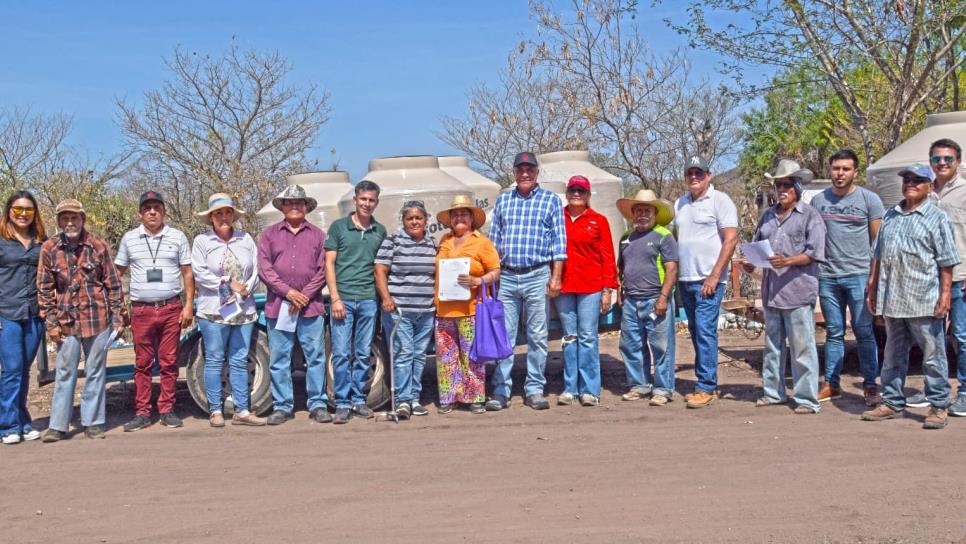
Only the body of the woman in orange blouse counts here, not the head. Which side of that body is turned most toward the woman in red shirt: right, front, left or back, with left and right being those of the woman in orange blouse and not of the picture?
left

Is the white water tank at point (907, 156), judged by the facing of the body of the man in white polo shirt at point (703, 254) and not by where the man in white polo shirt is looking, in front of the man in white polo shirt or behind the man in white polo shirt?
behind

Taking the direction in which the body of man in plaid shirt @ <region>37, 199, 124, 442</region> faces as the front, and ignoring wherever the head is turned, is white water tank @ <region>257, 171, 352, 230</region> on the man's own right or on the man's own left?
on the man's own left

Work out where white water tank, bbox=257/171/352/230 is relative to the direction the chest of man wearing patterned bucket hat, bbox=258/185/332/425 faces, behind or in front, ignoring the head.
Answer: behind

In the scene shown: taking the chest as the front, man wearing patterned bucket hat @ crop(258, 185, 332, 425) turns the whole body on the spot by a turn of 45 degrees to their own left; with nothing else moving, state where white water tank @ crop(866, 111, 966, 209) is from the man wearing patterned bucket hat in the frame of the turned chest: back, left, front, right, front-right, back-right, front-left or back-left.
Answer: front-left
